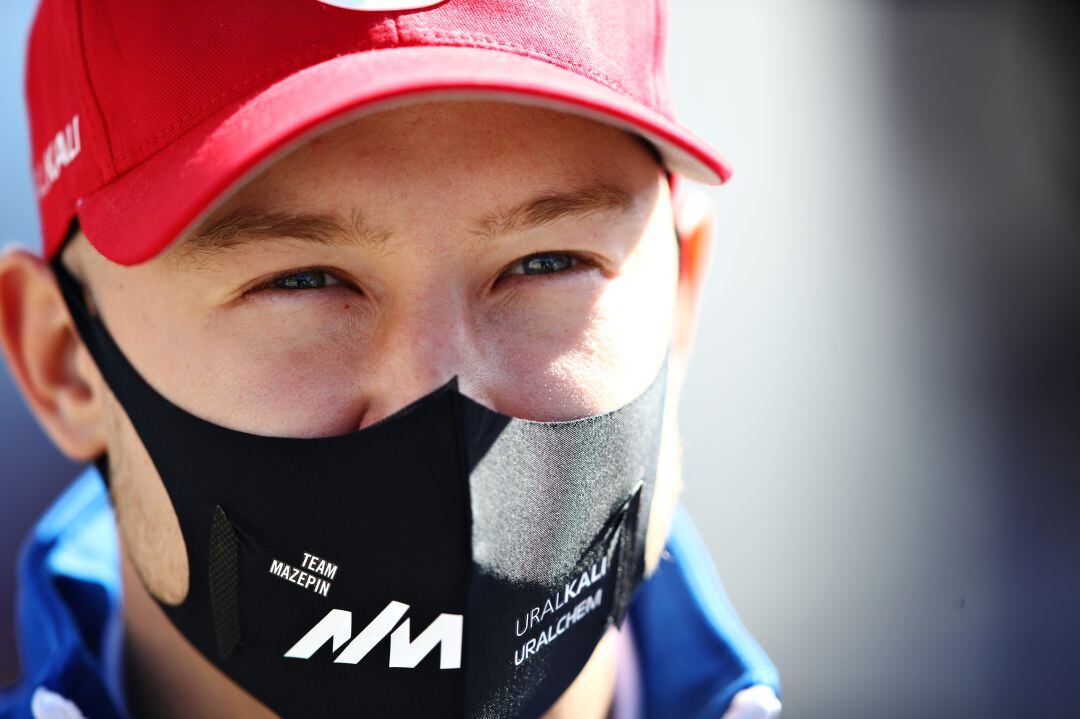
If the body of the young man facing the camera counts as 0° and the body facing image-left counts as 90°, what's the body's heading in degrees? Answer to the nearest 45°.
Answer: approximately 0°
